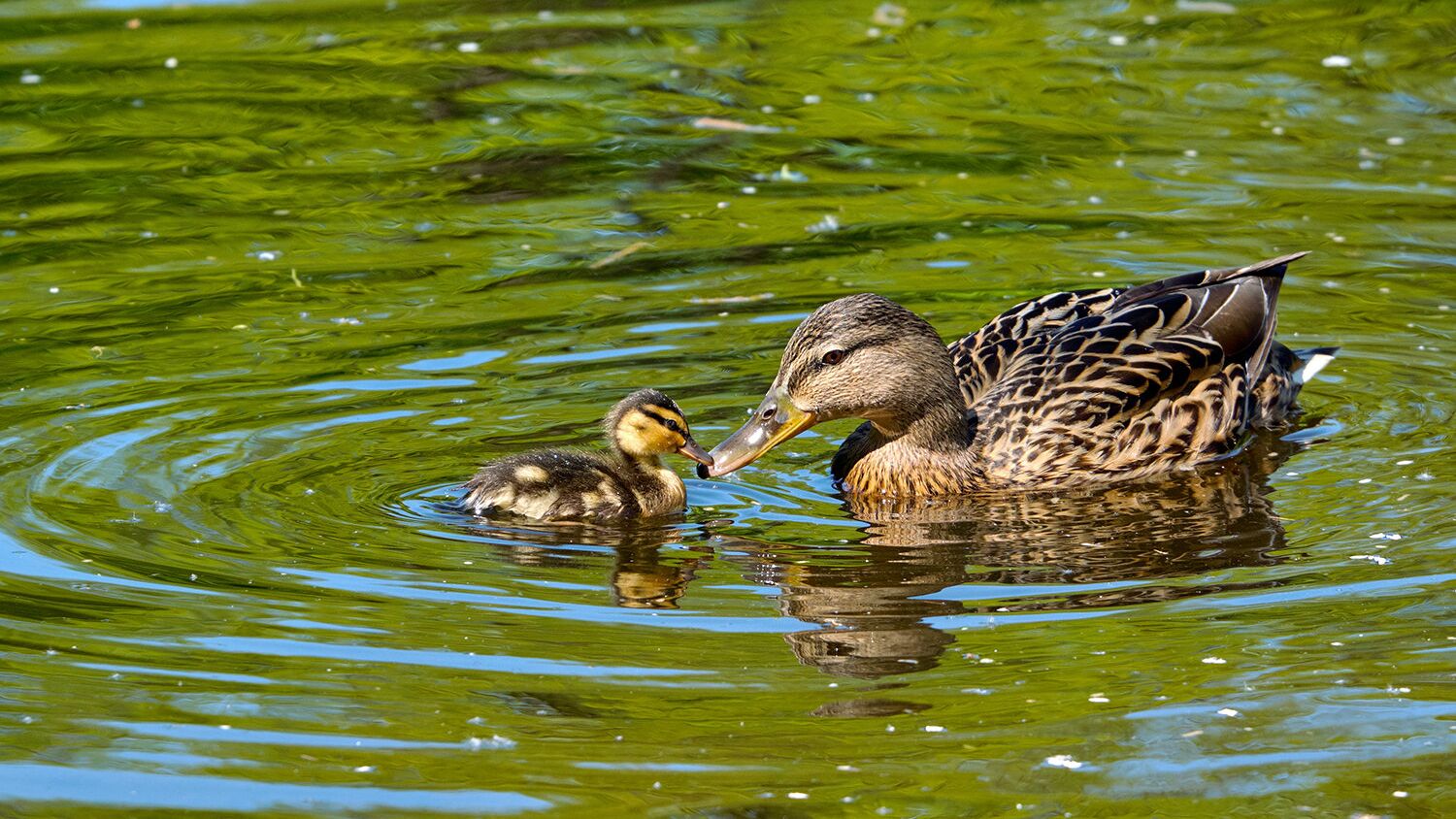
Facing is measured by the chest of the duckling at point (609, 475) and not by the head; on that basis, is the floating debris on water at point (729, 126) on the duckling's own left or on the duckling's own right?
on the duckling's own left

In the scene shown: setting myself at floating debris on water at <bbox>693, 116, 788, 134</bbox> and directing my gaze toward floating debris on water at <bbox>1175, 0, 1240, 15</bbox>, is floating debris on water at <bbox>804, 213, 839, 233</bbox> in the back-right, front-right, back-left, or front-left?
back-right

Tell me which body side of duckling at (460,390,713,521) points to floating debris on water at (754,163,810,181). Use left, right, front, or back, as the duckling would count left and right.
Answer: left

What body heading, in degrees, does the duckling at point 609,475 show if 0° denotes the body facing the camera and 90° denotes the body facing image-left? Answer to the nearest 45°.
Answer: approximately 270°

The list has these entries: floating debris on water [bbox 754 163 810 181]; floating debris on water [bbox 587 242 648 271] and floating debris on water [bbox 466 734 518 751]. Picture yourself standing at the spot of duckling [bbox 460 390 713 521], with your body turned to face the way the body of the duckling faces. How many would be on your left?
2

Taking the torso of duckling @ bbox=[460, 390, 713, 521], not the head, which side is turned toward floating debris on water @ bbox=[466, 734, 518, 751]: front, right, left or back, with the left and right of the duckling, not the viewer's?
right

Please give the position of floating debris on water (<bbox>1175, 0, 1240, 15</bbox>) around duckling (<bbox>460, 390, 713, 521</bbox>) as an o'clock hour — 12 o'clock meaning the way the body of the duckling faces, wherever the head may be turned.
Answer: The floating debris on water is roughly at 10 o'clock from the duckling.

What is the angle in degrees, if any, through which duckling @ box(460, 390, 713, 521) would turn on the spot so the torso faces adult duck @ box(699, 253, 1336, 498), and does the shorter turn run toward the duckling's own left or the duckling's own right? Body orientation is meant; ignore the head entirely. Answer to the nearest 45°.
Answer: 0° — it already faces it

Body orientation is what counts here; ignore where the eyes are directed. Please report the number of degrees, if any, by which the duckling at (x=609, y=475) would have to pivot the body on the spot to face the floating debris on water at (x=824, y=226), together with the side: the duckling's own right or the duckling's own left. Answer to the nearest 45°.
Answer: approximately 90° to the duckling's own left

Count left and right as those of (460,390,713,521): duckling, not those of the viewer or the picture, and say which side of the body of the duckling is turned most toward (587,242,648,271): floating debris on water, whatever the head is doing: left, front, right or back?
left
